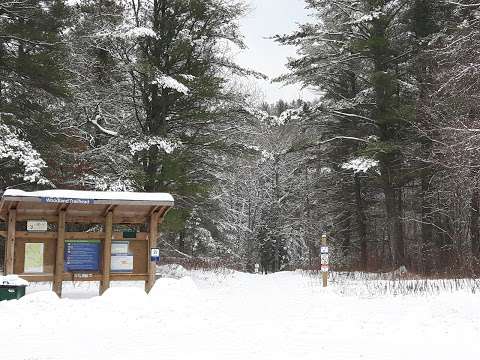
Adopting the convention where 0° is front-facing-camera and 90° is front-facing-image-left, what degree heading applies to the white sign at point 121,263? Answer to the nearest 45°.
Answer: approximately 0°

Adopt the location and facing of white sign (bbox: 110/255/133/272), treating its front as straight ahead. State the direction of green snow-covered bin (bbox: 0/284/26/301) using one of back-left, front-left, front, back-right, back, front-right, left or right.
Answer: front-right

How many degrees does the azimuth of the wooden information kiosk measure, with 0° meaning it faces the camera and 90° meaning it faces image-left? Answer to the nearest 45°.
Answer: approximately 0°

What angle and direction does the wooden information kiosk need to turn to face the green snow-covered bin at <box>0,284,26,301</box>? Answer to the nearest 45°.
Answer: approximately 45° to its right
